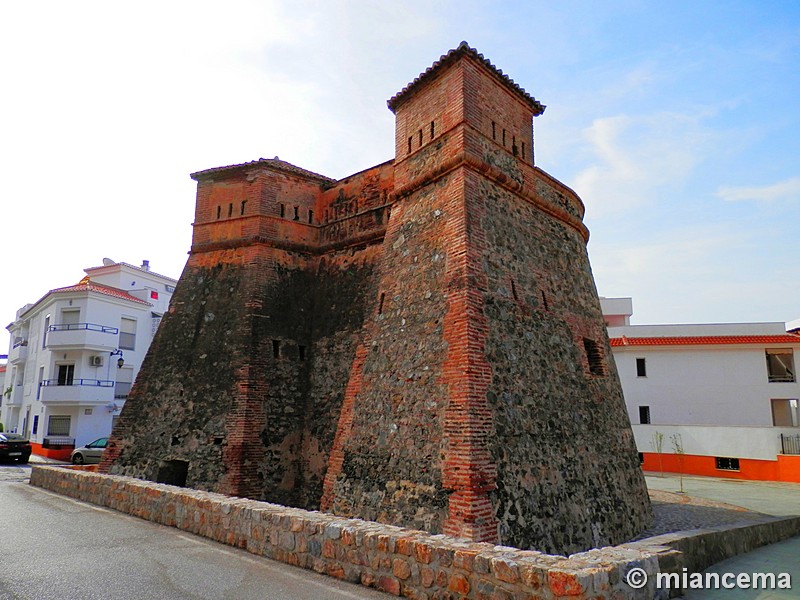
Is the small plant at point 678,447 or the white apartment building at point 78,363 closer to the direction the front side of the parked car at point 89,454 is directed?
the white apartment building

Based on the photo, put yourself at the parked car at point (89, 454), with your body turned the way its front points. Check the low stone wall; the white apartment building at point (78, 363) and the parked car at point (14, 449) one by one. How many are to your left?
1

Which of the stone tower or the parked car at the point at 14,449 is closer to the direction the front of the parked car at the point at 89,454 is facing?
the parked car

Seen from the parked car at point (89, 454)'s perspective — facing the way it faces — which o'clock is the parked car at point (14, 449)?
the parked car at point (14, 449) is roughly at 1 o'clock from the parked car at point (89, 454).

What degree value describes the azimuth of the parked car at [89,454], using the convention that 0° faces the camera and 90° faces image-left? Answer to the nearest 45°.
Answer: approximately 90°

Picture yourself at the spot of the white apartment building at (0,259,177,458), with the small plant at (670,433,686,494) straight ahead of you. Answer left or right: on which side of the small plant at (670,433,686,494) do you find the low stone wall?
right

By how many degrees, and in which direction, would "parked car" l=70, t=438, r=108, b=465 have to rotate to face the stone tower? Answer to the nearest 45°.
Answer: approximately 90° to its left

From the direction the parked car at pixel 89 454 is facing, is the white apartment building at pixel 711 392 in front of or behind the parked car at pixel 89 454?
behind

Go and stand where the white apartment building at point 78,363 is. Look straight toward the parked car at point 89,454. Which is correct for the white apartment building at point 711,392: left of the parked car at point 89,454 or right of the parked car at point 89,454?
left

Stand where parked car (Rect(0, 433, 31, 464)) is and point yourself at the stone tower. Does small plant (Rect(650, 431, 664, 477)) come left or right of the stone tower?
left

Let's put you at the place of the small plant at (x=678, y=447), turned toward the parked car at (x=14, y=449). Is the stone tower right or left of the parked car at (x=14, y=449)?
left

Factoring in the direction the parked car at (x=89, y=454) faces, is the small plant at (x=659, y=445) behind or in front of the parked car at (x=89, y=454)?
behind

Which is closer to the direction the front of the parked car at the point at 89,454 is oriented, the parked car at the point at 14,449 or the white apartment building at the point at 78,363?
the parked car

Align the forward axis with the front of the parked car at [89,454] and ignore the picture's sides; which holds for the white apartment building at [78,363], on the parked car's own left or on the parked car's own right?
on the parked car's own right
